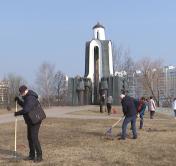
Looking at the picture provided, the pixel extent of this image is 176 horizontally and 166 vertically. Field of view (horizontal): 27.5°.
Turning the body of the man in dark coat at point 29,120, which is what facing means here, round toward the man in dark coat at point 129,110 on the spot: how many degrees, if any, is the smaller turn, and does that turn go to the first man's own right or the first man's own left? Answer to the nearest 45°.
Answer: approximately 135° to the first man's own right

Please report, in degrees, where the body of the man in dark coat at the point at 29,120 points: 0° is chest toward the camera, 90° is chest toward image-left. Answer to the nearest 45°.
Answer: approximately 90°
